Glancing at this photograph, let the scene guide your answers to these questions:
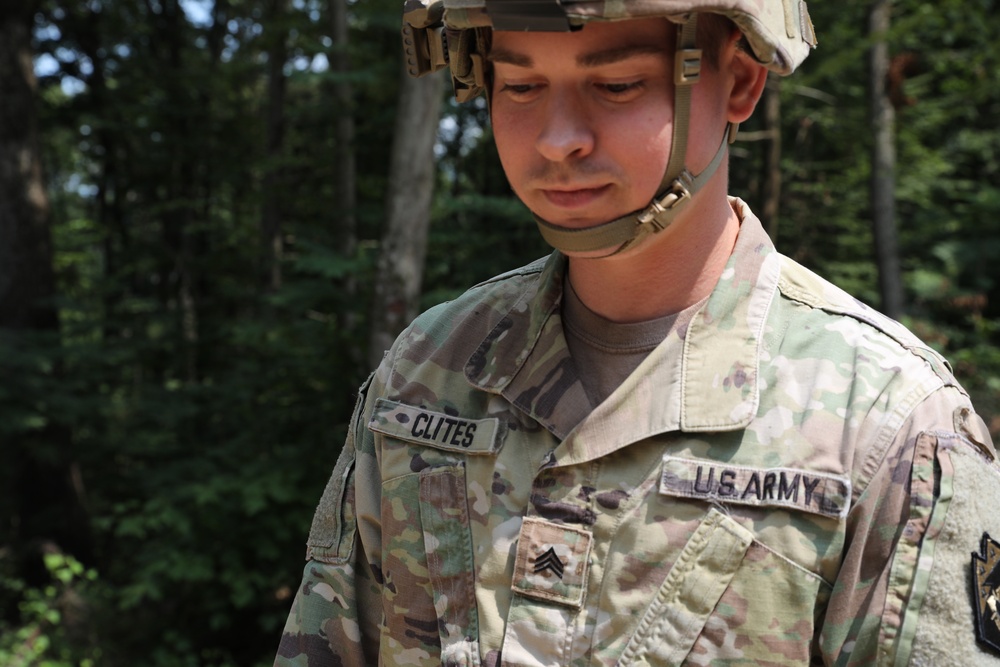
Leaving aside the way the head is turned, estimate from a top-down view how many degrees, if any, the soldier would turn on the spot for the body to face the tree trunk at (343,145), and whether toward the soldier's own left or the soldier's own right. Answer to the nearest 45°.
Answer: approximately 135° to the soldier's own right

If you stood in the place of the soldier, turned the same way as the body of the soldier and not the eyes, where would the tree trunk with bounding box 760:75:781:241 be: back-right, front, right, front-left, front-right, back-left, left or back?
back-right

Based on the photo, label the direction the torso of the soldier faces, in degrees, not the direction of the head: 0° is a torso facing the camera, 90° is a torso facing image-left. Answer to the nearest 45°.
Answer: approximately 45°

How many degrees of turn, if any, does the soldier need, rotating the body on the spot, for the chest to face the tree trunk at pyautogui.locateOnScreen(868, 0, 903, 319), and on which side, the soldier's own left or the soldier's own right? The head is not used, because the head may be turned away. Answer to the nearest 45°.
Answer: approximately 135° to the soldier's own right

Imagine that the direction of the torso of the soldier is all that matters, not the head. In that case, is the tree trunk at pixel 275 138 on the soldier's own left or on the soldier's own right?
on the soldier's own right

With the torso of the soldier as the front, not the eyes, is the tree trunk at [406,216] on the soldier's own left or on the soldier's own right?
on the soldier's own right
